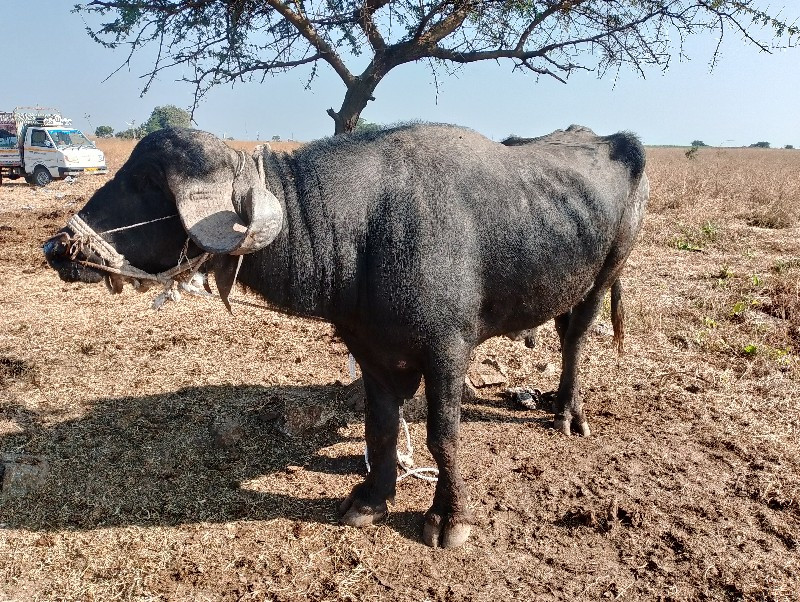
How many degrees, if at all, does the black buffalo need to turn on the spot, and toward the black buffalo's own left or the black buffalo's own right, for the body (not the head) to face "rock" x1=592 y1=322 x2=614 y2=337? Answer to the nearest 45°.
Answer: approximately 180°

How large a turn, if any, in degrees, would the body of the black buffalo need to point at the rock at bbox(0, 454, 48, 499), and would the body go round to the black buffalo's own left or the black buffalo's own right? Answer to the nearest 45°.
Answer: approximately 45° to the black buffalo's own right

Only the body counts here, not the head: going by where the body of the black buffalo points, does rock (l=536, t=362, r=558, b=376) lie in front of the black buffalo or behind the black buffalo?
behind

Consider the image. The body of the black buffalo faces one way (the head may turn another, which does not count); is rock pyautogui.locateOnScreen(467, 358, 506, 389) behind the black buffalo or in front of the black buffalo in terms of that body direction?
behind

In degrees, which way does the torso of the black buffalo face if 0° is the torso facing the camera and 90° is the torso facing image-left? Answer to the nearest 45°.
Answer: approximately 45°

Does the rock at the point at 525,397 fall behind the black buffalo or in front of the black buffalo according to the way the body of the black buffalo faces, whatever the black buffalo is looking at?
behind
